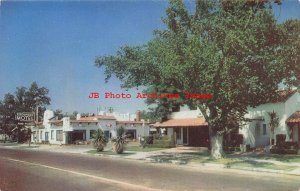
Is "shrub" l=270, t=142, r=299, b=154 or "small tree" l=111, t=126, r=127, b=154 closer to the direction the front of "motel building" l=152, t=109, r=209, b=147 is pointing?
the small tree

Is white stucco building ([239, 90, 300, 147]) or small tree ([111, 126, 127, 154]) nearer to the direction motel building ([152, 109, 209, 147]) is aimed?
the small tree

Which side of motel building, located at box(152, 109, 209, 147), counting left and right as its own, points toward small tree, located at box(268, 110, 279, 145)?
left

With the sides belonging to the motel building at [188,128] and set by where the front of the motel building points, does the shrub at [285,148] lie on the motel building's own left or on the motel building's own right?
on the motel building's own left

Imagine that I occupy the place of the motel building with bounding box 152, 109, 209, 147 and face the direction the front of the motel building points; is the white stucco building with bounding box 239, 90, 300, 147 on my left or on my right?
on my left

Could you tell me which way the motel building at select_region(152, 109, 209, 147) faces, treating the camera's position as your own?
facing the viewer and to the left of the viewer

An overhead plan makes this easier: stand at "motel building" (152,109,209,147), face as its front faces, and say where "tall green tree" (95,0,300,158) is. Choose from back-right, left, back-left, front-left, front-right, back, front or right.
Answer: front-left

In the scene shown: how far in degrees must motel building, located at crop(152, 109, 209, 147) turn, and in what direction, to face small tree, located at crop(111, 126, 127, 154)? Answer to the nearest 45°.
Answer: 0° — it already faces it
